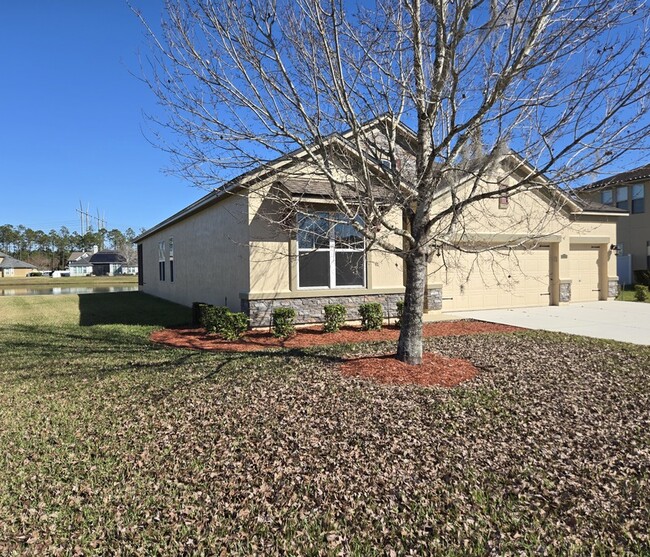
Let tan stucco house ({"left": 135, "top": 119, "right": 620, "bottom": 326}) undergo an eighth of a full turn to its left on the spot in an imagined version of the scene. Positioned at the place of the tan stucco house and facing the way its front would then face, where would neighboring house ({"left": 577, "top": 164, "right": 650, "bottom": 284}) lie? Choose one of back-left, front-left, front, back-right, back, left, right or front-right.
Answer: front-left

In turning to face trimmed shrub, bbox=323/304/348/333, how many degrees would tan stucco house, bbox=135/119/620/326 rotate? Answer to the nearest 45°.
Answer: approximately 45° to its right

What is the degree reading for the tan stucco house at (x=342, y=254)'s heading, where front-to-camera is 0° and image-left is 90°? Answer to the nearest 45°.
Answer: approximately 315°

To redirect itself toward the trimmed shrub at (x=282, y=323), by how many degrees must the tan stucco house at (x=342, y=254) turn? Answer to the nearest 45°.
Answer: approximately 90° to its right

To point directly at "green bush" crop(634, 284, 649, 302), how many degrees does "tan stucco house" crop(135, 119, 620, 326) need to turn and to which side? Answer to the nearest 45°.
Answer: approximately 90° to its left
